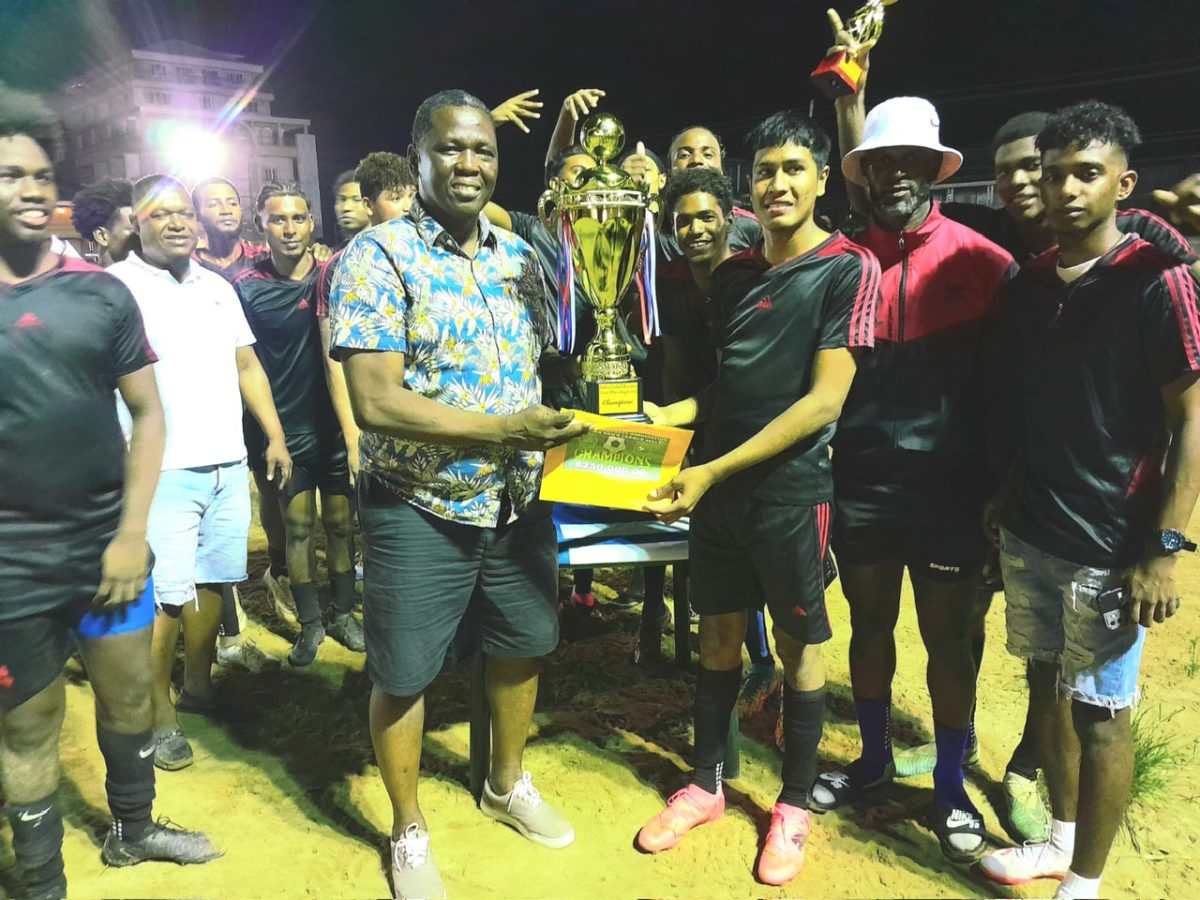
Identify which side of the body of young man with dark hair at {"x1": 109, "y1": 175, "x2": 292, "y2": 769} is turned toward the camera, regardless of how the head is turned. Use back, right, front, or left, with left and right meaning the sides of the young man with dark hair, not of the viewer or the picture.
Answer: front

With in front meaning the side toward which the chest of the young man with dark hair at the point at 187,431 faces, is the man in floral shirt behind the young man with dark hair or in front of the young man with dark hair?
in front

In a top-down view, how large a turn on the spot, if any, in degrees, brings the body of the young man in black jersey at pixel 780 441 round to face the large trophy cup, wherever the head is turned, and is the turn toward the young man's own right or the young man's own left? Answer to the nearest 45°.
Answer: approximately 90° to the young man's own right

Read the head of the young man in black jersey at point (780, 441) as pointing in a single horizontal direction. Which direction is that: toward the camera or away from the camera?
toward the camera

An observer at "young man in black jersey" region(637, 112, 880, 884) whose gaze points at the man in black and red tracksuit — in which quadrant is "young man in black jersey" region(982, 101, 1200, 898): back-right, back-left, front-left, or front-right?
front-right

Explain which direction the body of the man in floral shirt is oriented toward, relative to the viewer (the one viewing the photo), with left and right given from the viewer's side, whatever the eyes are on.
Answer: facing the viewer and to the right of the viewer

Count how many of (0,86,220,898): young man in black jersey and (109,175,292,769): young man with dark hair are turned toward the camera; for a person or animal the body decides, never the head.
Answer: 2

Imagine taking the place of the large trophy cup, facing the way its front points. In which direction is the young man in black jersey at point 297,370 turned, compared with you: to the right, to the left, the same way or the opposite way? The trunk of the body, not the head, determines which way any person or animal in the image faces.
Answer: the same way

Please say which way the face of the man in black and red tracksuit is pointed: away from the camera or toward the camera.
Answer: toward the camera

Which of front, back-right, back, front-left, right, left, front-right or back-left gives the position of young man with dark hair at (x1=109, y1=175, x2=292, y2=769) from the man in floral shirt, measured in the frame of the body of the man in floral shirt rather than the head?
back

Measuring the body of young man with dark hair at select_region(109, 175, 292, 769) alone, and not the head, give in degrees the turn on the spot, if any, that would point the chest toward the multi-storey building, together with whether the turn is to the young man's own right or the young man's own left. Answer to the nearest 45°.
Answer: approximately 180°

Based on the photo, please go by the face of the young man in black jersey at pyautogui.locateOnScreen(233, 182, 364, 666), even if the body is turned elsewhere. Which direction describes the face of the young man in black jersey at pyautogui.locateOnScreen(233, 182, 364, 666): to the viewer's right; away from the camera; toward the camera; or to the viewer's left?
toward the camera

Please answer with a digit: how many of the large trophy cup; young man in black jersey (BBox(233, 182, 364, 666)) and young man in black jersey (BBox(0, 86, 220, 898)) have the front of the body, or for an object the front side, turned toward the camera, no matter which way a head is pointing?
3

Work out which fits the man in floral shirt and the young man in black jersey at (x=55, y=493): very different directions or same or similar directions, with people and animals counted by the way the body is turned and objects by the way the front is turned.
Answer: same or similar directions

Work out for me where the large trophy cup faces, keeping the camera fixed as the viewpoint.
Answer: facing the viewer

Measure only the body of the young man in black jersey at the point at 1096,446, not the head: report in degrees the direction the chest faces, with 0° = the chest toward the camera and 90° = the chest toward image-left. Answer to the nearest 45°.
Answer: approximately 45°

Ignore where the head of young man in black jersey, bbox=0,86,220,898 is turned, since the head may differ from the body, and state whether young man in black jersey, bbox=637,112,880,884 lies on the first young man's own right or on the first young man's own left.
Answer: on the first young man's own left
